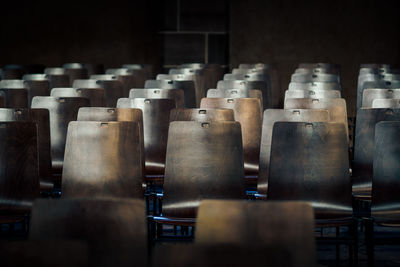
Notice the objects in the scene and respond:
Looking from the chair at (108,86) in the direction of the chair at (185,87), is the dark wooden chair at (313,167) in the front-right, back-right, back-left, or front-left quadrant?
front-right

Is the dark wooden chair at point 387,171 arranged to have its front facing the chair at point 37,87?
no

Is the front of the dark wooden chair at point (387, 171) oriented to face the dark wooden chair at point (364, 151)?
no

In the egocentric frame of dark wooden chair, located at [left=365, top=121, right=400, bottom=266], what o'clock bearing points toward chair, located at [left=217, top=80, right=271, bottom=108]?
The chair is roughly at 5 o'clock from the dark wooden chair.

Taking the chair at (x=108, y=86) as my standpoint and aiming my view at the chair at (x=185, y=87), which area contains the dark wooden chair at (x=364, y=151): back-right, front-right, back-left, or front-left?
front-right

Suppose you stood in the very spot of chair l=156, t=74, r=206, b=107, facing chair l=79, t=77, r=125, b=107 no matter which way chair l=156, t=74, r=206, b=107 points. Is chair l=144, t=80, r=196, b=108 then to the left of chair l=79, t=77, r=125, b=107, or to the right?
left

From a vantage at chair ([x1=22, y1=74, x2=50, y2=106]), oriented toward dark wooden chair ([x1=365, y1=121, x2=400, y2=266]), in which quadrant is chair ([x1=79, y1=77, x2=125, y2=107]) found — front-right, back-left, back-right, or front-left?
front-left

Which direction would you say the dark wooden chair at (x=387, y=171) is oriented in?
toward the camera

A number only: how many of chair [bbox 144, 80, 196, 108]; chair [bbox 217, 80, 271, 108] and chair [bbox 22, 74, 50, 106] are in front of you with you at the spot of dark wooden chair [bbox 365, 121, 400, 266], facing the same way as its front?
0

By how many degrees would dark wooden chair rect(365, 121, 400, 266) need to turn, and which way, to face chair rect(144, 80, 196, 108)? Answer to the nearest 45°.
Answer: approximately 135° to its right

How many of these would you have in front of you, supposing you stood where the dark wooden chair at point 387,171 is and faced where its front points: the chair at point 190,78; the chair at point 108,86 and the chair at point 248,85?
0
